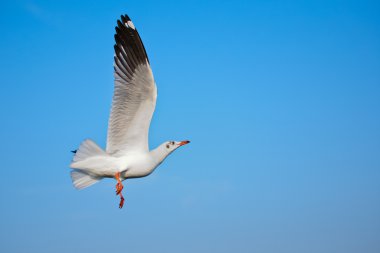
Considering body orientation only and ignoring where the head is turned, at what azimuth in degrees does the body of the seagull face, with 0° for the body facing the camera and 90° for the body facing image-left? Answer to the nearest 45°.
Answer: approximately 270°
